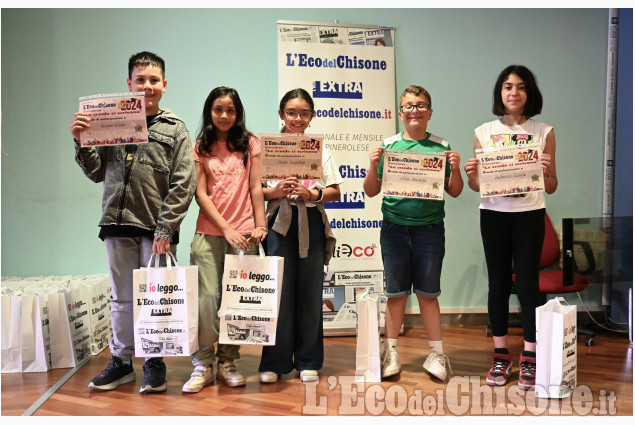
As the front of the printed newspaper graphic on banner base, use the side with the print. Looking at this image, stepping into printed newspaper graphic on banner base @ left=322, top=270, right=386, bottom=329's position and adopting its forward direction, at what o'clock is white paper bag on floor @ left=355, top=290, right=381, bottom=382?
The white paper bag on floor is roughly at 12 o'clock from the printed newspaper graphic on banner base.

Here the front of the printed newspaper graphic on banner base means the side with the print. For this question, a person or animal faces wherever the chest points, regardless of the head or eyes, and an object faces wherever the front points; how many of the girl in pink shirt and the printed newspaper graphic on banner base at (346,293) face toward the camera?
2

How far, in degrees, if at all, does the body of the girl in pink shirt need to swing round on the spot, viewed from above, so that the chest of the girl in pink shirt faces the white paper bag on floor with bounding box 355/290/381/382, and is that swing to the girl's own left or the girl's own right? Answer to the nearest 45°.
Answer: approximately 90° to the girl's own left

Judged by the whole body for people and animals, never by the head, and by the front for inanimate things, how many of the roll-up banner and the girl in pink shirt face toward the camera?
2

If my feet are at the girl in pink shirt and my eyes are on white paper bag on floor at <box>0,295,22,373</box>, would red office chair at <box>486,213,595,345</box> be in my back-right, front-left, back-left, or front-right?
back-right
